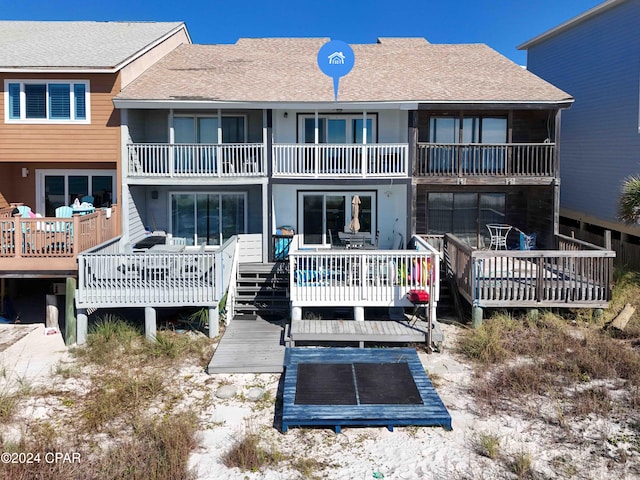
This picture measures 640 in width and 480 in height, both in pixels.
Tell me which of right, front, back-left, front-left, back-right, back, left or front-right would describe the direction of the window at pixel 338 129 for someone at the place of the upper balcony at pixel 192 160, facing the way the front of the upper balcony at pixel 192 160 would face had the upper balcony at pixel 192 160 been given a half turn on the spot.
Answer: right

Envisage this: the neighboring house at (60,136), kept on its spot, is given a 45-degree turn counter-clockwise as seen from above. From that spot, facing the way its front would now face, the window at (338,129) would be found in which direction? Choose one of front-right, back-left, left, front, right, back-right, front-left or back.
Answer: front-left

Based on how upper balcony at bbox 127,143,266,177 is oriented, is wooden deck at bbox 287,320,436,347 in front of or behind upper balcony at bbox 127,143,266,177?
in front

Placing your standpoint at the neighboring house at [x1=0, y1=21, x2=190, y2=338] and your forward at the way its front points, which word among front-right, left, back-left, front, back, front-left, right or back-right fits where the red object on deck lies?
front-left

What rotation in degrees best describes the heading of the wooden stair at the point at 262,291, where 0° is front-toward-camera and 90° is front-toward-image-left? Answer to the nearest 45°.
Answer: approximately 0°

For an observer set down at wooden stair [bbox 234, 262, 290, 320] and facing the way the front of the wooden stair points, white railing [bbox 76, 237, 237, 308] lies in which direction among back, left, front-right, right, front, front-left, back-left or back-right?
front-right

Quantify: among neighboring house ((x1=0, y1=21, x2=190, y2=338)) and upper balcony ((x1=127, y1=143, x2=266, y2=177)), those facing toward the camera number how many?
2

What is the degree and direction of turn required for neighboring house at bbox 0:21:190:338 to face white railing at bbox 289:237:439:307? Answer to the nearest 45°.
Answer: approximately 45° to its left

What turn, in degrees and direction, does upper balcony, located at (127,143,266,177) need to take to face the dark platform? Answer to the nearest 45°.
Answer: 0° — it already faces it

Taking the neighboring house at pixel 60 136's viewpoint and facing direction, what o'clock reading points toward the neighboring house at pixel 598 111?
the neighboring house at pixel 598 111 is roughly at 9 o'clock from the neighboring house at pixel 60 136.

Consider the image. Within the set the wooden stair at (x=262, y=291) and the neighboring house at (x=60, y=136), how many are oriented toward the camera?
2
